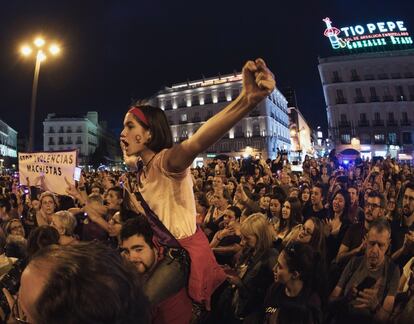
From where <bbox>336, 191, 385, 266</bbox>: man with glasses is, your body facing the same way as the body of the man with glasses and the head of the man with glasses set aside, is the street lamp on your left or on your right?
on your right

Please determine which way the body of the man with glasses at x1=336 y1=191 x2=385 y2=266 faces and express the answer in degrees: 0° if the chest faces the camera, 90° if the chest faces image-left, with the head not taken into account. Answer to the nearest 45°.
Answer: approximately 0°
